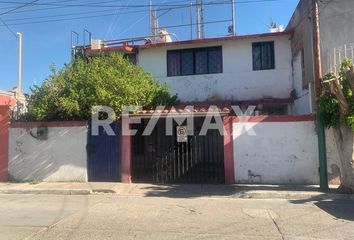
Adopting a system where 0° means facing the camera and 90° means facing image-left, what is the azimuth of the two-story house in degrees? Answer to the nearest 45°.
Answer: approximately 0°

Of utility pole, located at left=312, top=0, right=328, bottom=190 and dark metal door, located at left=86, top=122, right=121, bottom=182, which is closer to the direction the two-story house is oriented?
the utility pole

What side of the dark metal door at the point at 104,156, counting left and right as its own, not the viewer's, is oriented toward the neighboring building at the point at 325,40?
left

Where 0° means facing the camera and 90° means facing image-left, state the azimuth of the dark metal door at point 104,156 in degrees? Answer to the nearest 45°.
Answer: approximately 0°

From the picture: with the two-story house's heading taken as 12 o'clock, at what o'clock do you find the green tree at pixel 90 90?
The green tree is roughly at 2 o'clock from the two-story house.

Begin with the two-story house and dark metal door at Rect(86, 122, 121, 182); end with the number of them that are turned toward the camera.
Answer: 2

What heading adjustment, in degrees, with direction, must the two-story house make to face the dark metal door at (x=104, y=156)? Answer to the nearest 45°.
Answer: approximately 45° to its right
